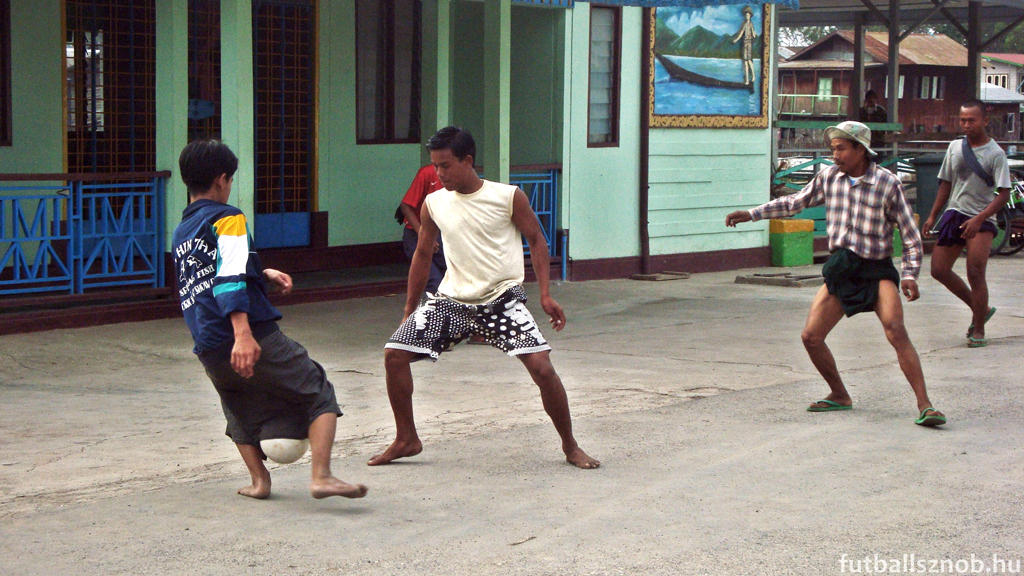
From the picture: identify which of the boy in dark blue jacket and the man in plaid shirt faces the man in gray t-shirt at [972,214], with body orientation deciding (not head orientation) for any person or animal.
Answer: the boy in dark blue jacket

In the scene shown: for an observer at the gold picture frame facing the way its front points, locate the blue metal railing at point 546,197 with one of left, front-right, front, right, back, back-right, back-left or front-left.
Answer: front-right

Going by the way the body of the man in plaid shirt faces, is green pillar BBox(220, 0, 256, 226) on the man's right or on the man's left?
on the man's right

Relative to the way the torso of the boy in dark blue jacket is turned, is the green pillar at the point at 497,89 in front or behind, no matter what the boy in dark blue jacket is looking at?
in front

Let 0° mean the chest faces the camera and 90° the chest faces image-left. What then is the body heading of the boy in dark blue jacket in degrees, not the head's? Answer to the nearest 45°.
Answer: approximately 225°

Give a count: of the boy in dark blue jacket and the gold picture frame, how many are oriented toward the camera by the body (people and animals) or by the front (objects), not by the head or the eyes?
1

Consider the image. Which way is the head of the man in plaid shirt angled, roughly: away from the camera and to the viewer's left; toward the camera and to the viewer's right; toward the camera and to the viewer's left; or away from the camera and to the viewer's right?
toward the camera and to the viewer's left

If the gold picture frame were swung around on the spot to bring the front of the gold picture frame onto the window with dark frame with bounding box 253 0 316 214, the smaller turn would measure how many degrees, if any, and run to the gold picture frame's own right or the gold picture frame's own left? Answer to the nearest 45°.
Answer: approximately 45° to the gold picture frame's own right

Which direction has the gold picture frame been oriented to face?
toward the camera

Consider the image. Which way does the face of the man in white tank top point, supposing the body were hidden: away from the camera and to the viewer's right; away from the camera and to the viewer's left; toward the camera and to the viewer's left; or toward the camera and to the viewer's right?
toward the camera and to the viewer's left

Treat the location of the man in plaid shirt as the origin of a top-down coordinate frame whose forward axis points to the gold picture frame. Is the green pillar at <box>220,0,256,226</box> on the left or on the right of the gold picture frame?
left

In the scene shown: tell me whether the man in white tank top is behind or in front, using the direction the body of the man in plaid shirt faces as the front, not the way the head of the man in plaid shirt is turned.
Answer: in front

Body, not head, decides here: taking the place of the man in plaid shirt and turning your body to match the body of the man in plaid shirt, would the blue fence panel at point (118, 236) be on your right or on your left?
on your right

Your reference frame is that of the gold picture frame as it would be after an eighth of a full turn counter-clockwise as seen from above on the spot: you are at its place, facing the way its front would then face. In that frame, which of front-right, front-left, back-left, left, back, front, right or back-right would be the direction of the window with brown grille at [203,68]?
right

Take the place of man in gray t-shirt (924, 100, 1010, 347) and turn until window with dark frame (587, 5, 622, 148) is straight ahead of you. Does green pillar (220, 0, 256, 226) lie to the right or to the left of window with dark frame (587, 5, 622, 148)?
left

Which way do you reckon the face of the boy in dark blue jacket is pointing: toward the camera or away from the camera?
away from the camera

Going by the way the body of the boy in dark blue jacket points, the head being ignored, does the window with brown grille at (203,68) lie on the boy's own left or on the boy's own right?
on the boy's own left
